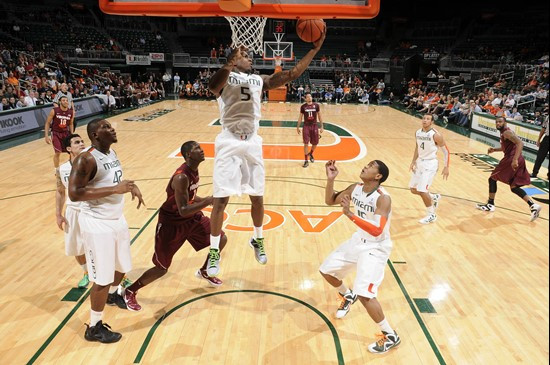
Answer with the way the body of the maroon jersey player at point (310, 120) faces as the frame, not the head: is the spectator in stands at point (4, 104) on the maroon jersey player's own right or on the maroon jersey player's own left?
on the maroon jersey player's own right

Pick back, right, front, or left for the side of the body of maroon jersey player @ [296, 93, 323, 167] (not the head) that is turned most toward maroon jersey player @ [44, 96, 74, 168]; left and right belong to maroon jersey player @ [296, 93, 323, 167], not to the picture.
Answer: right

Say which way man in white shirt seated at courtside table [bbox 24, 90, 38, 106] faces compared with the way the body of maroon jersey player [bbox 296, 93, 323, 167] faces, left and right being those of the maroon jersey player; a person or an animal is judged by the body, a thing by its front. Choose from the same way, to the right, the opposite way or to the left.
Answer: to the left

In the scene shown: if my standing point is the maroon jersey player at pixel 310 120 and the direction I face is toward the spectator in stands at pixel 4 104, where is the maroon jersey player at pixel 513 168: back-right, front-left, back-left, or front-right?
back-left

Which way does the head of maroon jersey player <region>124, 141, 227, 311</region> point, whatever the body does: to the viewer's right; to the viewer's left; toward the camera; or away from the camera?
to the viewer's right

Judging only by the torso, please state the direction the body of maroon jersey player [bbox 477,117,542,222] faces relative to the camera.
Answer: to the viewer's left

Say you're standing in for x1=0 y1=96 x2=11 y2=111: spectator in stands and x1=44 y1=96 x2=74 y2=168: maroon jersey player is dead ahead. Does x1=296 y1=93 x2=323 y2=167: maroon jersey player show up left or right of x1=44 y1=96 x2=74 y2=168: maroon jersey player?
left
